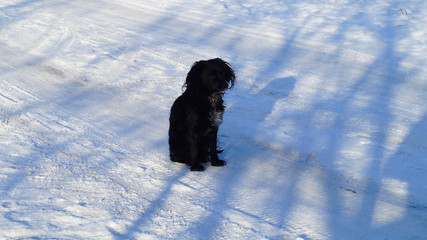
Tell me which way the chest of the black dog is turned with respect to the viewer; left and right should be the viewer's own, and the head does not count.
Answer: facing the viewer and to the right of the viewer
